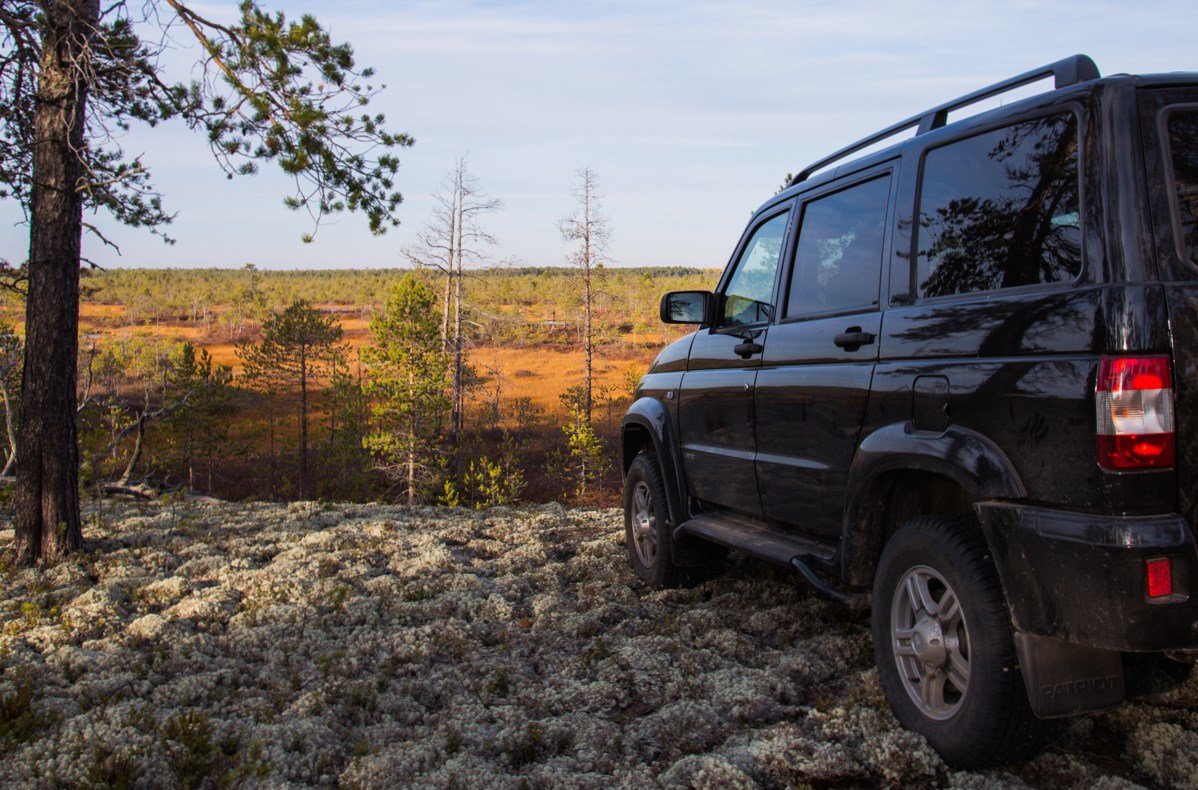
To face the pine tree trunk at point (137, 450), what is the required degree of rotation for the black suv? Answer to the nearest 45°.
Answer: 0° — it already faces it

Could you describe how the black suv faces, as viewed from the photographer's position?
facing away from the viewer and to the left of the viewer

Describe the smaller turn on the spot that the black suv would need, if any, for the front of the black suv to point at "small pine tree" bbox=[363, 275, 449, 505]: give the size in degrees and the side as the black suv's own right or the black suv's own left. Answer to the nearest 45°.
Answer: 0° — it already faces it

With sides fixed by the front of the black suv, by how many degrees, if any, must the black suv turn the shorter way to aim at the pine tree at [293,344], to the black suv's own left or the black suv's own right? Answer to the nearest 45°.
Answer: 0° — it already faces it
